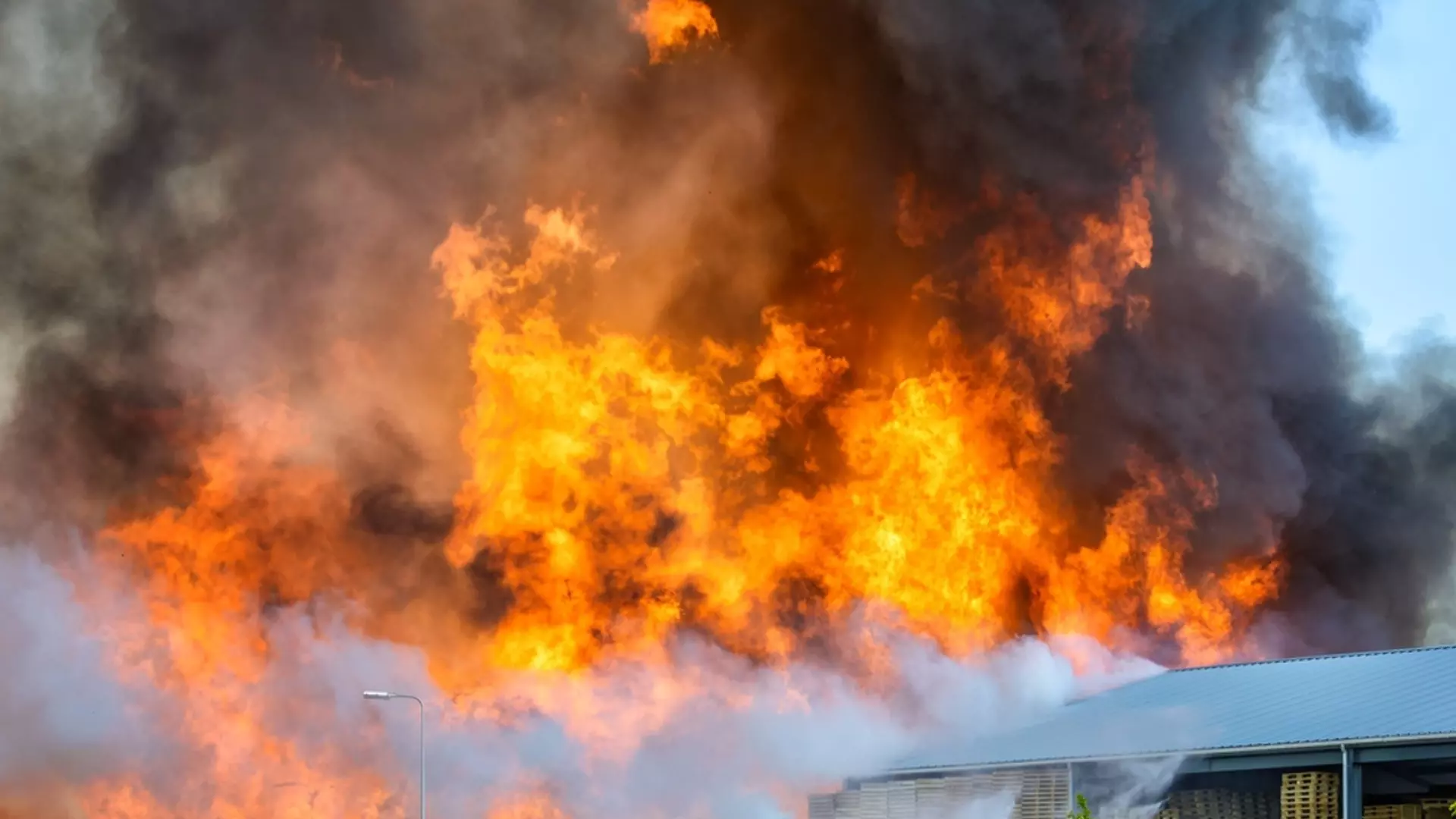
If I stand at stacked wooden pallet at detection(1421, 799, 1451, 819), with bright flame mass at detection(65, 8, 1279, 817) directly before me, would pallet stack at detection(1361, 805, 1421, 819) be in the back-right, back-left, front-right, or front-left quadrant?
front-left

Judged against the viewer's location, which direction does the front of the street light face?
facing to the left of the viewer

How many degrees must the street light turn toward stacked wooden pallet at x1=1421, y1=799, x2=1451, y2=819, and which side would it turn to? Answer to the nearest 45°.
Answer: approximately 135° to its left

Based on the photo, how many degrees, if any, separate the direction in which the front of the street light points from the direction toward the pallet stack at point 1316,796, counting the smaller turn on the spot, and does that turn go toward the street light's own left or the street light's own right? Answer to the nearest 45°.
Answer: approximately 135° to the street light's own left

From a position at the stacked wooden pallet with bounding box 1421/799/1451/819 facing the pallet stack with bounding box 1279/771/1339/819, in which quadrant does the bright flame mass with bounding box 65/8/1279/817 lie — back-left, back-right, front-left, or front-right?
front-right

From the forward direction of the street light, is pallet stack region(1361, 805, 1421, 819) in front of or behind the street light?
behind

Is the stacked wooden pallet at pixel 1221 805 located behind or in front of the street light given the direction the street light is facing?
behind
